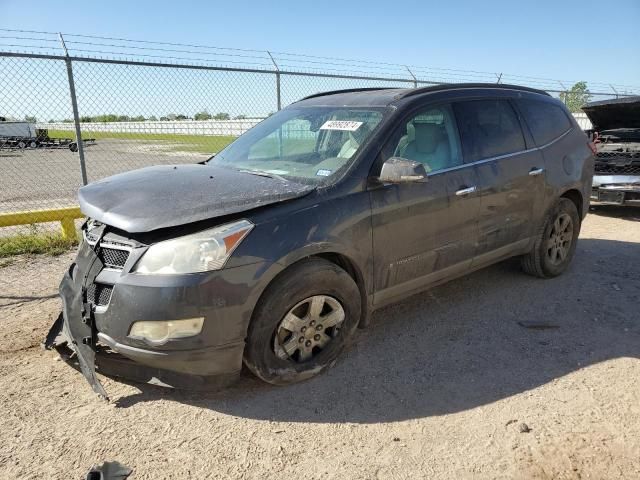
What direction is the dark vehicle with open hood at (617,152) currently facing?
toward the camera

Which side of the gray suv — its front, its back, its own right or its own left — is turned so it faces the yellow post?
right

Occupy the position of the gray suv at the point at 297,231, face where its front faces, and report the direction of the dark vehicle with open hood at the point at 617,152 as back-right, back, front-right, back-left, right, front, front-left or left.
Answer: back

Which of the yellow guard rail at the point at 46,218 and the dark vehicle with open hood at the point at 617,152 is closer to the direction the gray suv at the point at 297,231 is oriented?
the yellow guard rail

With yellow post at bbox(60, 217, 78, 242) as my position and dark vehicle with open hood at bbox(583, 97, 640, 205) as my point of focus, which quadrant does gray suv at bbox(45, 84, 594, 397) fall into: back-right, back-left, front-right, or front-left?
front-right

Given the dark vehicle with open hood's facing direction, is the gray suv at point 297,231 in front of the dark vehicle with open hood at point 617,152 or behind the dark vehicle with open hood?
in front

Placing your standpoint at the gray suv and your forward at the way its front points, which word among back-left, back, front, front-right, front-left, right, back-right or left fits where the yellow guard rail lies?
right

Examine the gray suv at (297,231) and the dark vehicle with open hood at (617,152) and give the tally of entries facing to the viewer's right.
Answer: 0

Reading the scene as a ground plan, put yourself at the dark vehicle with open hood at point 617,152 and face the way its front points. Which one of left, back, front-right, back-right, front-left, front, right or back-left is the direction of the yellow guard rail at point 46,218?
front-right

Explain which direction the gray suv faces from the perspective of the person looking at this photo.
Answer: facing the viewer and to the left of the viewer
